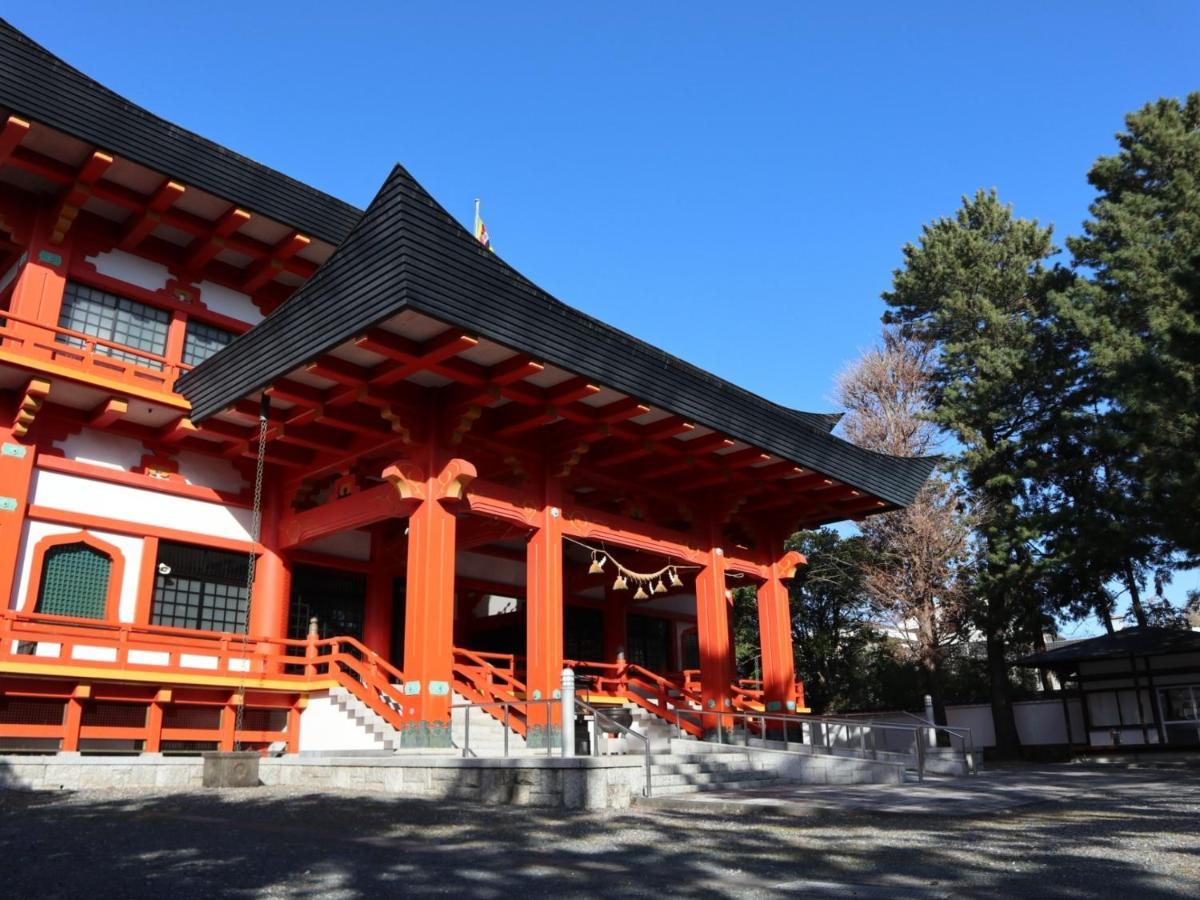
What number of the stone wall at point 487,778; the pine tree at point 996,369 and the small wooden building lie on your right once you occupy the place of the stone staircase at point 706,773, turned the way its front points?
1

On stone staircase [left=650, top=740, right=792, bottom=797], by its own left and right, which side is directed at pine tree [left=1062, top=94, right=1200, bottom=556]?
left

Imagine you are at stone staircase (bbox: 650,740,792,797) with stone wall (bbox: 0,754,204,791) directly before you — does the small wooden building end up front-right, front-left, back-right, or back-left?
back-right

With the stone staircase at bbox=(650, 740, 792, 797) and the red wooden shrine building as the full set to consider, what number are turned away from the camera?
0

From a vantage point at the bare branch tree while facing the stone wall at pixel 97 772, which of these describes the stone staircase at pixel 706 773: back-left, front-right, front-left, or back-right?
front-left

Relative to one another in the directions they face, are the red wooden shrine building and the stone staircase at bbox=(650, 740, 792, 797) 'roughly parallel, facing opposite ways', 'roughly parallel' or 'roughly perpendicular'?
roughly parallel

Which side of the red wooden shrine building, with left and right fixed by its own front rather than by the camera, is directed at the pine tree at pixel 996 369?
left

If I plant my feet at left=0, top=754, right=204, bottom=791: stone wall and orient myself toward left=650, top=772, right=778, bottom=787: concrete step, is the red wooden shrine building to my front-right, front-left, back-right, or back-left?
front-left

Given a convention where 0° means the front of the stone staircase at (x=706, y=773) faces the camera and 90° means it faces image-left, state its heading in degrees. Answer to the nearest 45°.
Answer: approximately 315°

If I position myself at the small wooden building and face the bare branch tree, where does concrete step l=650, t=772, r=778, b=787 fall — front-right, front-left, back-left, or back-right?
front-left

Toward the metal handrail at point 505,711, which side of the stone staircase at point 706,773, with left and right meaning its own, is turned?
right

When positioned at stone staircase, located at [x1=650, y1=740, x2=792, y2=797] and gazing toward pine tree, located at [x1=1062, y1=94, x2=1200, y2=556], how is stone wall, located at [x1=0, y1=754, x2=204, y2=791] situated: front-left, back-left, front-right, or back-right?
back-left

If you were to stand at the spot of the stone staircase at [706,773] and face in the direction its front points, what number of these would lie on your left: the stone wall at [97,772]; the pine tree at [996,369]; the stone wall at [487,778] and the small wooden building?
2

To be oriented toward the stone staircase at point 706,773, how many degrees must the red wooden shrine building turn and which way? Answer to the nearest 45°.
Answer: approximately 45° to its left

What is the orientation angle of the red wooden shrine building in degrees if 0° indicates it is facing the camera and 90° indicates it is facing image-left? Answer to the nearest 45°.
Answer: approximately 315°

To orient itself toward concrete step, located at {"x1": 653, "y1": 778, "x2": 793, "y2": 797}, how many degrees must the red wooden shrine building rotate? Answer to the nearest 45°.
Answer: approximately 45° to its left

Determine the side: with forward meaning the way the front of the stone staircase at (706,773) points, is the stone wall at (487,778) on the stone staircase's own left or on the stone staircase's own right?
on the stone staircase's own right
